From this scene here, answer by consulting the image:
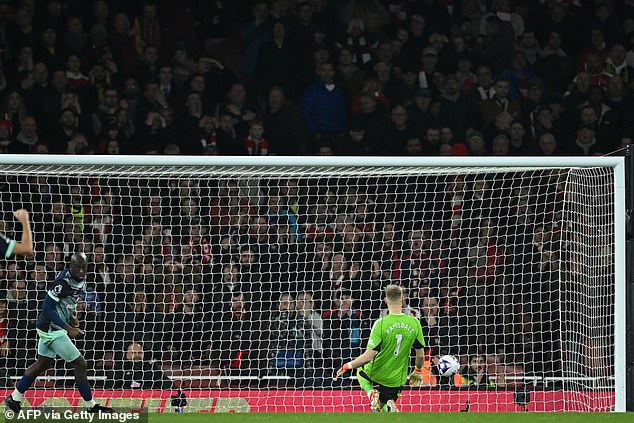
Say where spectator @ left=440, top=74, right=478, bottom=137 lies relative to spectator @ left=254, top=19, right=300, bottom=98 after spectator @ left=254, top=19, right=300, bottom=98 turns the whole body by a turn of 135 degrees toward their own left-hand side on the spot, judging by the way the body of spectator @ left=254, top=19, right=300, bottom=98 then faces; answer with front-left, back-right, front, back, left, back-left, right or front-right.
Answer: front-right

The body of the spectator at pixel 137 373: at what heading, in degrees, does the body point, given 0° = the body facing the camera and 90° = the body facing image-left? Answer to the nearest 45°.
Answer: approximately 0°

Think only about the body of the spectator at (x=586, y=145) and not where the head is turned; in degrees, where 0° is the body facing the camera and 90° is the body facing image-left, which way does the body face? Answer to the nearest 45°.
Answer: approximately 0°

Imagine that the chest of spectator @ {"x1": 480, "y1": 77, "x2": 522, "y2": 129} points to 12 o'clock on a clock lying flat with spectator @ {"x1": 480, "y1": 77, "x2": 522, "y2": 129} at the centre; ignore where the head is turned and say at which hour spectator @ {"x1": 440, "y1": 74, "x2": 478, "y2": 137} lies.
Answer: spectator @ {"x1": 440, "y1": 74, "x2": 478, "y2": 137} is roughly at 2 o'clock from spectator @ {"x1": 480, "y1": 77, "x2": 522, "y2": 129}.
